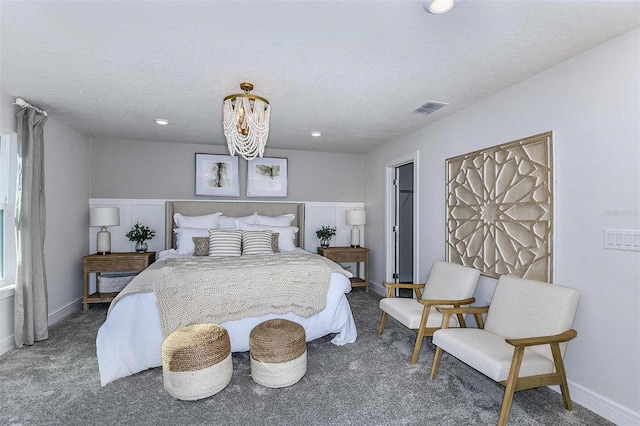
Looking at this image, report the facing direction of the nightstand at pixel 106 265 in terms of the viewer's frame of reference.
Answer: facing the viewer

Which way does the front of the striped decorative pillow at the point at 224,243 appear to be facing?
toward the camera

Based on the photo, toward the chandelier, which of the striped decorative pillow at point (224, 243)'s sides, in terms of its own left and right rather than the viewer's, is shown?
front

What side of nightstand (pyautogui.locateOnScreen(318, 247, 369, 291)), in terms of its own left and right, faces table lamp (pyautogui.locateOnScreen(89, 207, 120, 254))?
right

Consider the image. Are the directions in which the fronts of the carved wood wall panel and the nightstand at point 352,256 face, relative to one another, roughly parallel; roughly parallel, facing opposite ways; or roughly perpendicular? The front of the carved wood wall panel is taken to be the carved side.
roughly perpendicular

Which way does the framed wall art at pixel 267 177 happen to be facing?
toward the camera

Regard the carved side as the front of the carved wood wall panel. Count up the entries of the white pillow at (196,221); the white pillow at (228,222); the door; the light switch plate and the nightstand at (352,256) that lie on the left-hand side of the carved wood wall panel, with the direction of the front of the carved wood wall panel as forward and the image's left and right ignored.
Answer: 1

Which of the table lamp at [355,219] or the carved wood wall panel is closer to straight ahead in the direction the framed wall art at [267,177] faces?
the carved wood wall panel

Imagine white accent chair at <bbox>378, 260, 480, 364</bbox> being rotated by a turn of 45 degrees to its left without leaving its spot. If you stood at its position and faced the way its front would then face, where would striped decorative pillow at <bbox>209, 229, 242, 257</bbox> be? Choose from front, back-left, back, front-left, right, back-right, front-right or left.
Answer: right

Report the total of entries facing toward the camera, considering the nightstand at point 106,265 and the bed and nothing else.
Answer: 2

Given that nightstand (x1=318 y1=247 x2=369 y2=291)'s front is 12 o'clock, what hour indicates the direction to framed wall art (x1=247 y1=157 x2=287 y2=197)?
The framed wall art is roughly at 3 o'clock from the nightstand.

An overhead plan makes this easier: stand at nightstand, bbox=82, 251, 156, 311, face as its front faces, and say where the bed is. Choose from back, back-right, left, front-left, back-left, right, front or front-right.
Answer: front

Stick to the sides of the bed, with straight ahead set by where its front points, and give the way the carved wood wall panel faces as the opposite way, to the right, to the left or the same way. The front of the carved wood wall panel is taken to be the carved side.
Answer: to the right

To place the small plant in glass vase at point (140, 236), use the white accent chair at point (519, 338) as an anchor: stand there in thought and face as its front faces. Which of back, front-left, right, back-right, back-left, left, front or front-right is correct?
front-right
